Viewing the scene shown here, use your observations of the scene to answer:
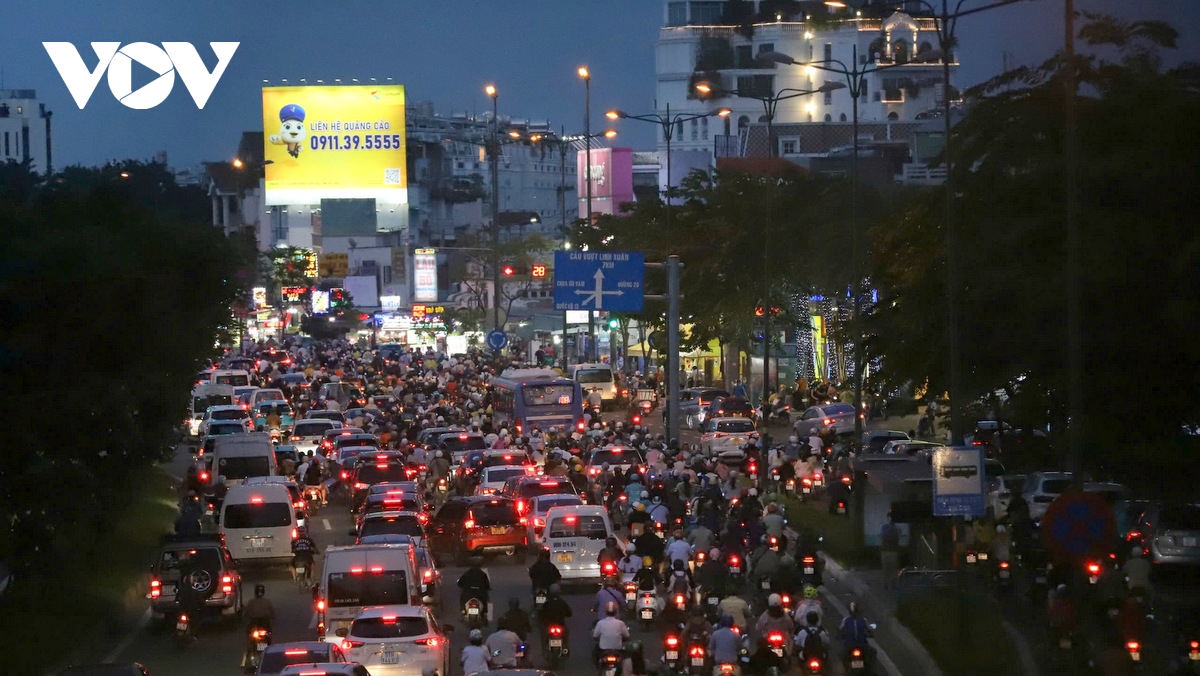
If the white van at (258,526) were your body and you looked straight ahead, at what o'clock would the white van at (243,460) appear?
the white van at (243,460) is roughly at 12 o'clock from the white van at (258,526).

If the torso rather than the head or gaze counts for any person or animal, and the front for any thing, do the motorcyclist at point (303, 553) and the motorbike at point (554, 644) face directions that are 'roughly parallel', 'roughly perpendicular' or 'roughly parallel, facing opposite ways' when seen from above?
roughly parallel

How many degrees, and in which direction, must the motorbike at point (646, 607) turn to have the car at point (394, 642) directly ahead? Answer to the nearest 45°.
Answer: approximately 135° to its left

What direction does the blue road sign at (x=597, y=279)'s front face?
toward the camera

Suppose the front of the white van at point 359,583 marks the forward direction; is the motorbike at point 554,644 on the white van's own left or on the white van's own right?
on the white van's own right

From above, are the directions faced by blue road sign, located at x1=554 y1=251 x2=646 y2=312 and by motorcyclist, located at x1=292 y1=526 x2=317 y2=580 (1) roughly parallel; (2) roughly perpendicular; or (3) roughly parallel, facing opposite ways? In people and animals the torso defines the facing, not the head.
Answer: roughly parallel, facing opposite ways

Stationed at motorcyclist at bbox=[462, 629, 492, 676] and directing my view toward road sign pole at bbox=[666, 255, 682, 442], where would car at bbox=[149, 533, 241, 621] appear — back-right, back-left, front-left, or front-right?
front-left

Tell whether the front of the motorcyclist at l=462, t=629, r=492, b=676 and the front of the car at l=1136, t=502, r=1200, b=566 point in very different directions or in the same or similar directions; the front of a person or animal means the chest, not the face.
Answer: same or similar directions

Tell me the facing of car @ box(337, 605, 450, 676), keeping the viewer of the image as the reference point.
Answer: facing away from the viewer

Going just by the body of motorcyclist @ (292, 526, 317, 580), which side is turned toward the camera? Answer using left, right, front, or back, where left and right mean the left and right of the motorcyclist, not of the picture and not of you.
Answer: back

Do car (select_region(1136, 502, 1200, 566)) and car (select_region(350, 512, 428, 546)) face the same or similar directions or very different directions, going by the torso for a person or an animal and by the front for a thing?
same or similar directions

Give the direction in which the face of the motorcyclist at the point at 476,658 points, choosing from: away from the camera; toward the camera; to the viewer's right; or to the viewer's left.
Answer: away from the camera

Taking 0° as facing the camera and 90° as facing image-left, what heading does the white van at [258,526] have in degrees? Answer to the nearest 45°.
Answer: approximately 180°

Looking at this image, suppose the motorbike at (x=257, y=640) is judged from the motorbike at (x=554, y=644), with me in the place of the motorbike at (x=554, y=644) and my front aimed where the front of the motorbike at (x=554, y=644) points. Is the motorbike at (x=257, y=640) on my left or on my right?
on my left

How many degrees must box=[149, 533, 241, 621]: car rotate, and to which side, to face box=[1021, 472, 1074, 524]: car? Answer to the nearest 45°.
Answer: approximately 90° to its right

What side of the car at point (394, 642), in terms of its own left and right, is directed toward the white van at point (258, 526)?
front

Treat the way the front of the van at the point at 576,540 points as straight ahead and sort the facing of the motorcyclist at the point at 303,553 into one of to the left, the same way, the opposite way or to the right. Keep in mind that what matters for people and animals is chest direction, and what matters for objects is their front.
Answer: the same way

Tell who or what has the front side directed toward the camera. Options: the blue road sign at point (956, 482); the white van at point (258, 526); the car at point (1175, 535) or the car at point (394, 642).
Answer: the blue road sign
